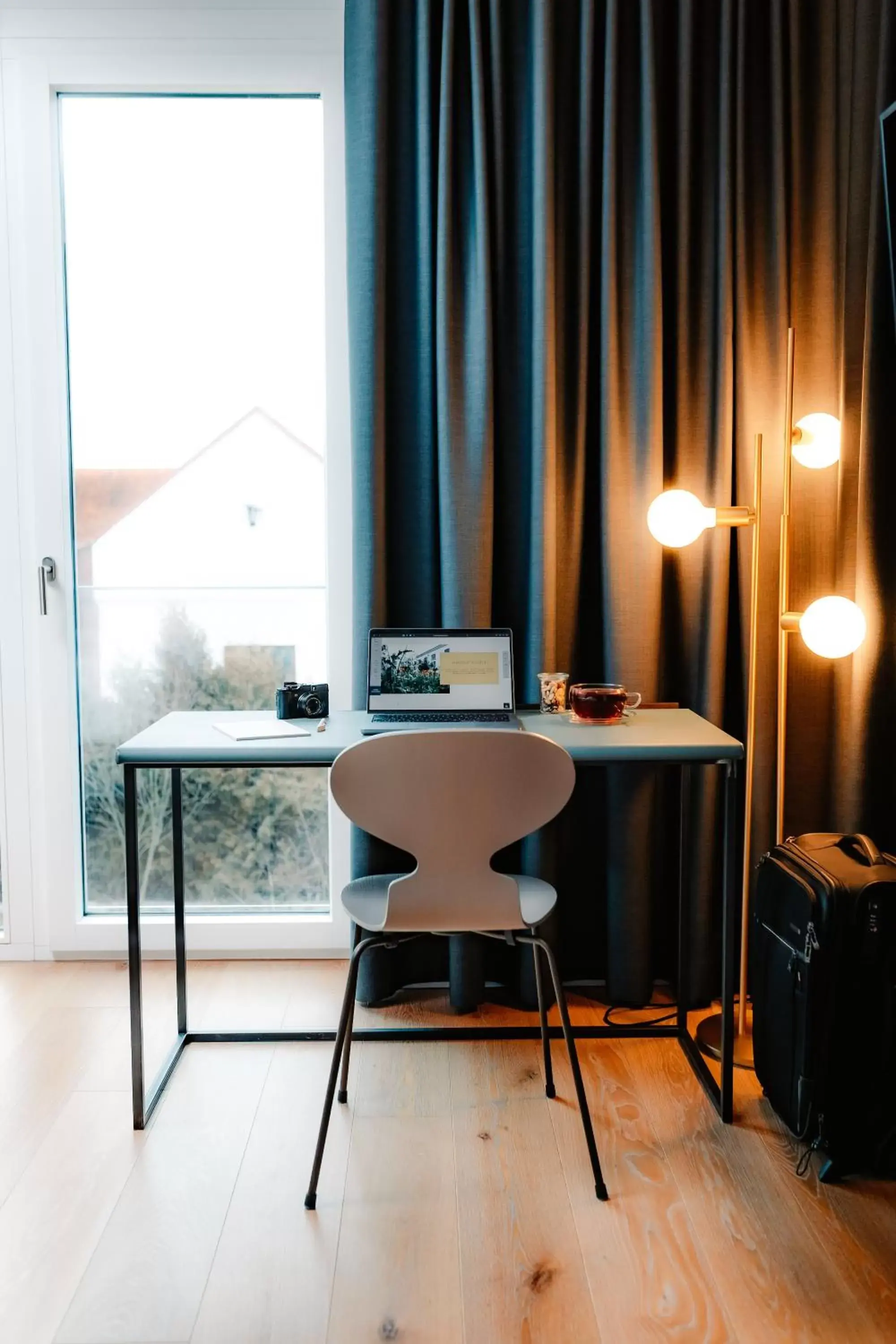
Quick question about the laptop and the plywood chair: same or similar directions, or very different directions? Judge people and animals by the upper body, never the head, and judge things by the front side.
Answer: very different directions

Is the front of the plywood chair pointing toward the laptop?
yes

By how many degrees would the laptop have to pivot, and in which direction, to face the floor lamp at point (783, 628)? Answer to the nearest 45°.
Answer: approximately 90° to its left

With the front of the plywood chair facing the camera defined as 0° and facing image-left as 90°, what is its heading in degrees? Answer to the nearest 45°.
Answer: approximately 180°

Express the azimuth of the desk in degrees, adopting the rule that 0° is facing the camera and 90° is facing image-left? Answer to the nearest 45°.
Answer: approximately 0°

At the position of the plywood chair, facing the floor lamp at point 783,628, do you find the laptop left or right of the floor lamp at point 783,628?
left

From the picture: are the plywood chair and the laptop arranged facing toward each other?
yes
